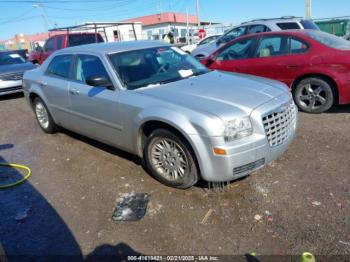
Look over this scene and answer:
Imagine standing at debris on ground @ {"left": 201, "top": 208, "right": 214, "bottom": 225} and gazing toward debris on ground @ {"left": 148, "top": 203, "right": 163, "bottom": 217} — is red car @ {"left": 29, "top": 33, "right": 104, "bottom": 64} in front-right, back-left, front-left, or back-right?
front-right

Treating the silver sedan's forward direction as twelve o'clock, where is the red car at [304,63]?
The red car is roughly at 9 o'clock from the silver sedan.

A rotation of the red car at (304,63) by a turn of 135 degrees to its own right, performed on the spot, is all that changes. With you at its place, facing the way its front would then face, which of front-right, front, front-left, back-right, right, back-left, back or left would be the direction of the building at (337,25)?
left

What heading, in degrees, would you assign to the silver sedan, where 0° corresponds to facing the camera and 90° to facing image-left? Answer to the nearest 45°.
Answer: approximately 315°

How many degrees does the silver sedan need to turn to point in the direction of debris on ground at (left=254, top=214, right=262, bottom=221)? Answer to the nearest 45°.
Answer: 0° — it already faces it

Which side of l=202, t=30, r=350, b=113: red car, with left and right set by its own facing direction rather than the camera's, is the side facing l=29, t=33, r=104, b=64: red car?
front

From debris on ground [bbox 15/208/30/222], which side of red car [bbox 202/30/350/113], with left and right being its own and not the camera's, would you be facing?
left

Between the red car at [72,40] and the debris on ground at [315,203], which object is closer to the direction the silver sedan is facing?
the debris on ground

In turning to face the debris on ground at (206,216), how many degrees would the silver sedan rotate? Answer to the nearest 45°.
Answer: approximately 45° to its right

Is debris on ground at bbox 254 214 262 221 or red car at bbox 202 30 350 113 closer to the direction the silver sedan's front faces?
the debris on ground

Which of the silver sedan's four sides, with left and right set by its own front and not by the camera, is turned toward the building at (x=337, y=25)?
left

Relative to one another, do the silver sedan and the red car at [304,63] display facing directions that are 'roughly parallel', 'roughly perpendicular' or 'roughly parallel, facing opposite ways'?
roughly parallel, facing opposite ways

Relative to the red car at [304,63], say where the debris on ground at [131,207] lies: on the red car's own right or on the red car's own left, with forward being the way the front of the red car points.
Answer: on the red car's own left

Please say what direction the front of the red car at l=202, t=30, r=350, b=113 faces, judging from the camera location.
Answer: facing away from the viewer and to the left of the viewer
